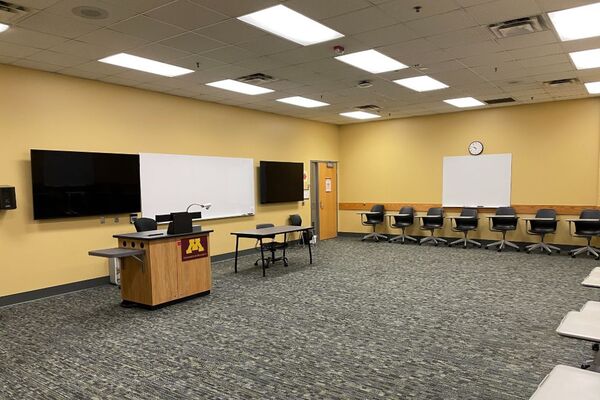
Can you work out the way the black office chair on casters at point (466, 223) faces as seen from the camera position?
facing the viewer and to the left of the viewer

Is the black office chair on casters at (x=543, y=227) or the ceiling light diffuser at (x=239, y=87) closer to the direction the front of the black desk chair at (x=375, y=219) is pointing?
the ceiling light diffuser

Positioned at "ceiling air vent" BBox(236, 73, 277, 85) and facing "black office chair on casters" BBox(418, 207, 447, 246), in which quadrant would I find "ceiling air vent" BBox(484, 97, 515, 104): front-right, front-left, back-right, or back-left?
front-right

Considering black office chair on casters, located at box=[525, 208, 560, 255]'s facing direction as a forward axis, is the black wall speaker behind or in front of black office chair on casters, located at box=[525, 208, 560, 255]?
in front

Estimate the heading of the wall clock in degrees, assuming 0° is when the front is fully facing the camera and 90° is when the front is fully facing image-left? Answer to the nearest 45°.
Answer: approximately 0°

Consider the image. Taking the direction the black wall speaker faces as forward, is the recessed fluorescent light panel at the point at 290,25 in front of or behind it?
in front

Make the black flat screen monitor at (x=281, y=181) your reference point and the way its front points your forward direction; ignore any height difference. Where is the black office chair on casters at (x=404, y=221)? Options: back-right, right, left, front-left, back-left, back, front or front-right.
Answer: front-left

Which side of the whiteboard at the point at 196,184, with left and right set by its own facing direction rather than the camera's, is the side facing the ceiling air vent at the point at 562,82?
front

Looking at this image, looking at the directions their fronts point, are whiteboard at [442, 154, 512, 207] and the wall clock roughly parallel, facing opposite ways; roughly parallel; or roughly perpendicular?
roughly parallel

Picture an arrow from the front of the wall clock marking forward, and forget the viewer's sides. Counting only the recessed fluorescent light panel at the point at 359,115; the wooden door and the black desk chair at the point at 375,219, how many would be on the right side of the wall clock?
3

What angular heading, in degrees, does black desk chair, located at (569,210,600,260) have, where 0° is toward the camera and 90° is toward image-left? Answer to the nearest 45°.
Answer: approximately 0°

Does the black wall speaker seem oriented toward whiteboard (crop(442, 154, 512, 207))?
no

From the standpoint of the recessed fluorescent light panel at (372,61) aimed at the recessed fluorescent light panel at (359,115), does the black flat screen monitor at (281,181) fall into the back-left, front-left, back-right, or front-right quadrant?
front-left

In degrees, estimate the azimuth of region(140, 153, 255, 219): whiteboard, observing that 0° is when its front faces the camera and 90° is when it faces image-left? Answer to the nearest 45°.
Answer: approximately 315°

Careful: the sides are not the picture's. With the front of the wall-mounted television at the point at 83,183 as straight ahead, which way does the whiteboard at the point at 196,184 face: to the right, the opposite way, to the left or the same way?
the same way

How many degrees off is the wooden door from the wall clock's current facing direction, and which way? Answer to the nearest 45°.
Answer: approximately 90° to its right
